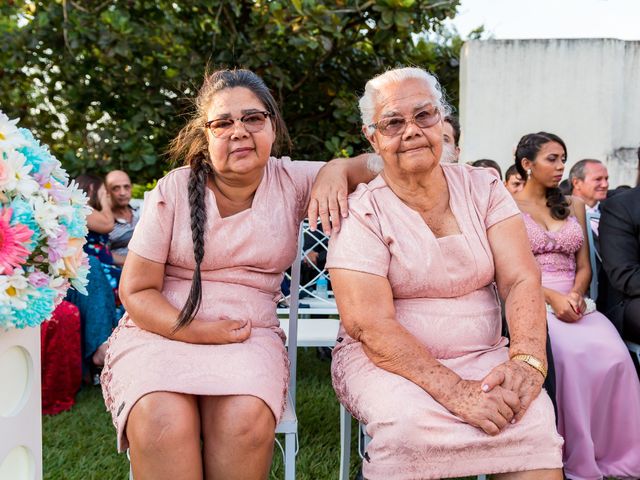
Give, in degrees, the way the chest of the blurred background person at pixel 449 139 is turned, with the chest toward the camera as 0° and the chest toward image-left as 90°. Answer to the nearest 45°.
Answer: approximately 45°

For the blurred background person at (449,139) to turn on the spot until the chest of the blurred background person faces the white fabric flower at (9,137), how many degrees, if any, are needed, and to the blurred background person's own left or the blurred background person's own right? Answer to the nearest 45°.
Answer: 0° — they already face it

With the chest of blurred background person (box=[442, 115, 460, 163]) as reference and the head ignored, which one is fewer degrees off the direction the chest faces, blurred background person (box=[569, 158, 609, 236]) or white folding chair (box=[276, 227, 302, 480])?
the white folding chair

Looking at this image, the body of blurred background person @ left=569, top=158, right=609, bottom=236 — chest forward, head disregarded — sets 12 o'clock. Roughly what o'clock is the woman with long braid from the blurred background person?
The woman with long braid is roughly at 2 o'clock from the blurred background person.

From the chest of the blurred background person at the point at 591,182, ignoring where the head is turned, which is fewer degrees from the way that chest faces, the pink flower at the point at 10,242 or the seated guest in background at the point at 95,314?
the pink flower

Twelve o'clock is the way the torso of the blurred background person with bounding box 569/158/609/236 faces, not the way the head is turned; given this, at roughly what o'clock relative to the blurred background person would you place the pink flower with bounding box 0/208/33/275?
The pink flower is roughly at 2 o'clock from the blurred background person.
